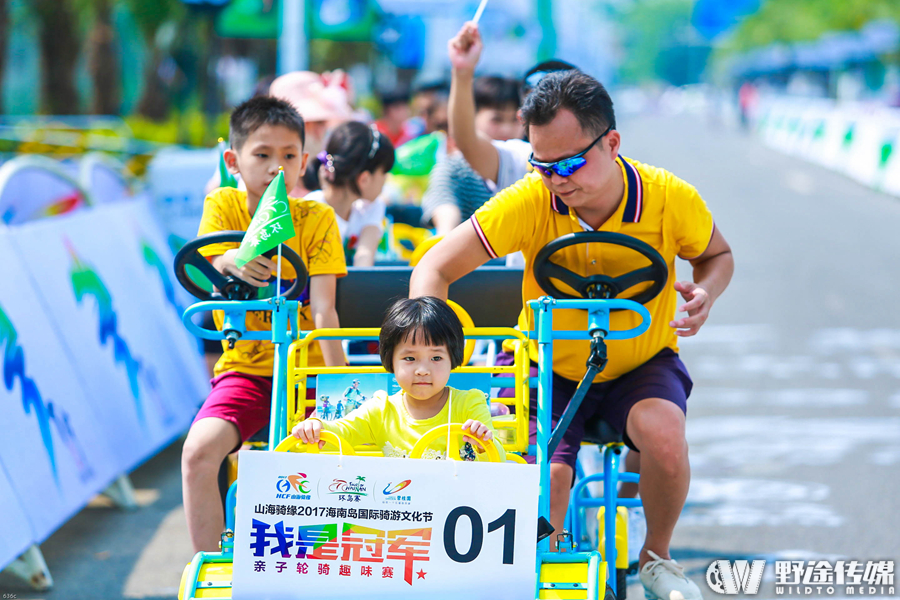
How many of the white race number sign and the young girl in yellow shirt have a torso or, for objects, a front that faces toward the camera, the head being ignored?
2

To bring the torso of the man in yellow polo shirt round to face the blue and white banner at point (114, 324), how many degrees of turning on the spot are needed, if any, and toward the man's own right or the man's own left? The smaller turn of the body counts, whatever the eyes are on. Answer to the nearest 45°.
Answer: approximately 135° to the man's own right

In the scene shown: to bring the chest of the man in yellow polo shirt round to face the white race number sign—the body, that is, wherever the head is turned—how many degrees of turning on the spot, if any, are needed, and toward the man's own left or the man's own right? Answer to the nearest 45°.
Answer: approximately 45° to the man's own right

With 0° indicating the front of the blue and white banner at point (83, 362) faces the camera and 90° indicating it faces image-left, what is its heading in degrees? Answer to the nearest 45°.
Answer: approximately 315°

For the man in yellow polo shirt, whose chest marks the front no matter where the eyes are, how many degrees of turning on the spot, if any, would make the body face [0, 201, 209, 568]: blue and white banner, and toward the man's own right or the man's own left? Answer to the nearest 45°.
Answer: approximately 135° to the man's own right

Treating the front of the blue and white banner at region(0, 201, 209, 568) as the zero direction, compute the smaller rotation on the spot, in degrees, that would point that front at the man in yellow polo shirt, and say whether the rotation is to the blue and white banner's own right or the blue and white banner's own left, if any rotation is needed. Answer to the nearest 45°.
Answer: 0° — it already faces them

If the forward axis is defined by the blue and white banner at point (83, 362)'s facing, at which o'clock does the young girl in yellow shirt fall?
The young girl in yellow shirt is roughly at 1 o'clock from the blue and white banner.

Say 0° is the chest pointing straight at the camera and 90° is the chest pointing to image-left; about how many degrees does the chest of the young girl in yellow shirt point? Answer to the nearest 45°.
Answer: approximately 0°
